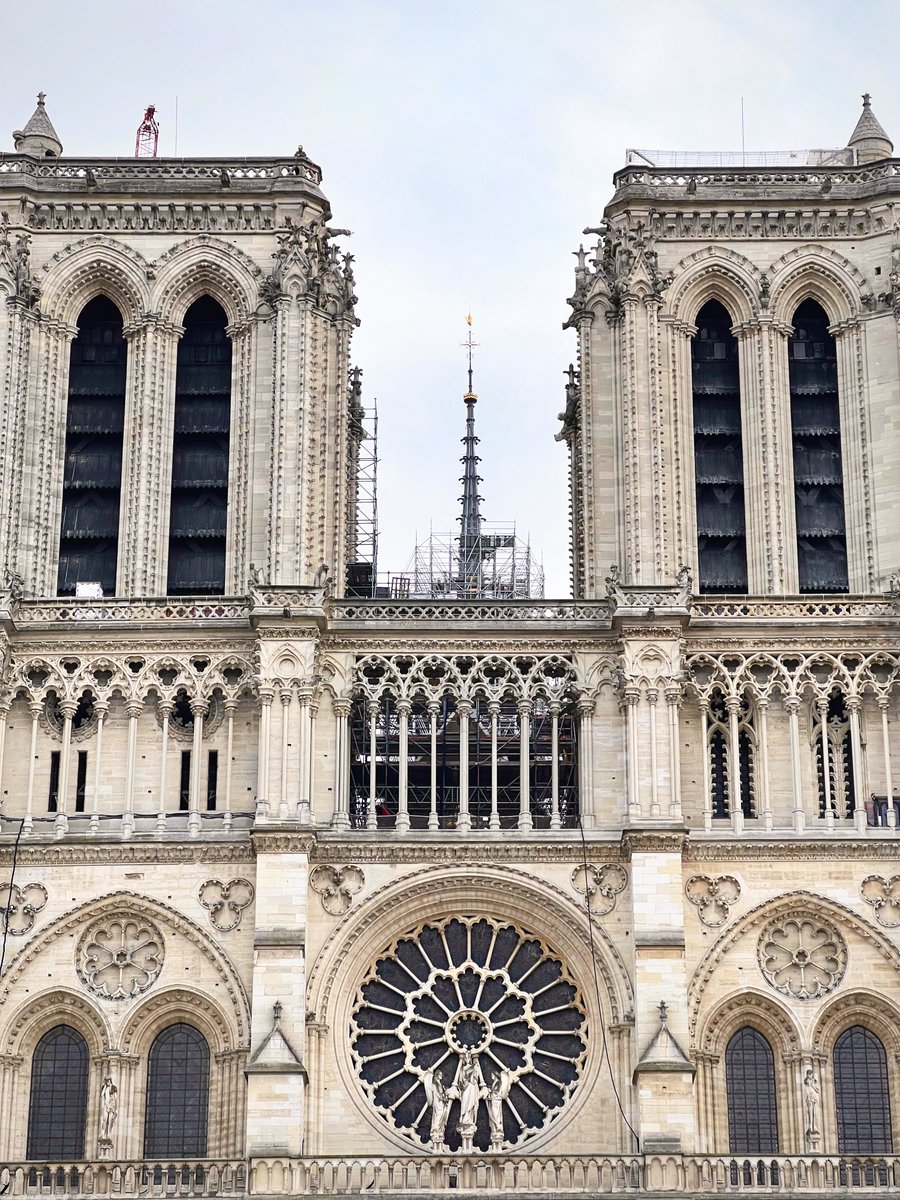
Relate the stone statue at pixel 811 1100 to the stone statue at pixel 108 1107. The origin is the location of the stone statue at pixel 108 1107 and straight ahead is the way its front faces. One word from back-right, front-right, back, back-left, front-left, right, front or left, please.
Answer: left

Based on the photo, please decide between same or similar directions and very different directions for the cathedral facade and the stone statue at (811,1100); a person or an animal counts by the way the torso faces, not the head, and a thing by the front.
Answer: same or similar directions

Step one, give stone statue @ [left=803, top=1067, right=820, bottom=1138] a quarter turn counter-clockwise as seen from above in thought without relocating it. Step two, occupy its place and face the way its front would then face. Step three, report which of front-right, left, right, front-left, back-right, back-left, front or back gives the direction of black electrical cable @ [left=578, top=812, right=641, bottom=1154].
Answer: back

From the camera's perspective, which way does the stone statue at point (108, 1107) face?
toward the camera

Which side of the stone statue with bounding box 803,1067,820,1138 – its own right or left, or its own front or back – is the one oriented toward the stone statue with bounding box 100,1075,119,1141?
right

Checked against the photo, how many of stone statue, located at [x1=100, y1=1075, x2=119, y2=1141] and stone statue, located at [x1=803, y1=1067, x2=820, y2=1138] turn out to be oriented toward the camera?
2

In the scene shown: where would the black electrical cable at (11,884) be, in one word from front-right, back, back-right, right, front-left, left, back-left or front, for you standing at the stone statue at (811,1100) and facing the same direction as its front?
right

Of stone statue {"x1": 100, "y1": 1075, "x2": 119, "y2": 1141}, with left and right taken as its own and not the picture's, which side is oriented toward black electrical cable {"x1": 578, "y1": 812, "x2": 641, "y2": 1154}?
left

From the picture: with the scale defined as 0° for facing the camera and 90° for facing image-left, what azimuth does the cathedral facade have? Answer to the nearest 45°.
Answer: approximately 0°
